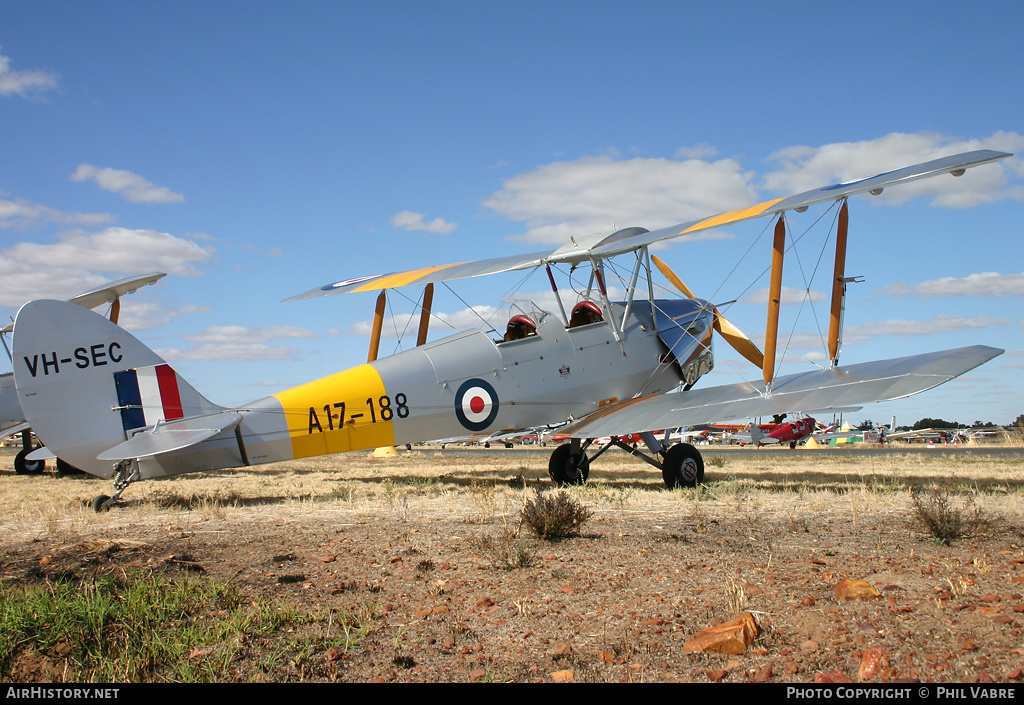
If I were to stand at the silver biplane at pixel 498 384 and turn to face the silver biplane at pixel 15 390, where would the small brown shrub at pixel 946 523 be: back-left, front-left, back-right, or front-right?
back-left

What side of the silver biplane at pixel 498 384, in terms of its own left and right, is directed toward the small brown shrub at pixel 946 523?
right

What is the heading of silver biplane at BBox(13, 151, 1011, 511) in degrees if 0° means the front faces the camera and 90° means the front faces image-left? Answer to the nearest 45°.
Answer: approximately 225°

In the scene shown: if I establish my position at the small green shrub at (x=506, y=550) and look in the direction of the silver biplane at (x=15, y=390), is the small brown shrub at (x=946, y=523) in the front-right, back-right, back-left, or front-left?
back-right

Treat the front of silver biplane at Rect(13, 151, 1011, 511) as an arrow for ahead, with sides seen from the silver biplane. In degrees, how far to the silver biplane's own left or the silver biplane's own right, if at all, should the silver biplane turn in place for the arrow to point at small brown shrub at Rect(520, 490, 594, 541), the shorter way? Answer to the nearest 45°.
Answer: approximately 135° to the silver biplane's own right

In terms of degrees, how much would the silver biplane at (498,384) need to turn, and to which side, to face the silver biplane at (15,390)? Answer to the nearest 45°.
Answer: approximately 90° to its left
